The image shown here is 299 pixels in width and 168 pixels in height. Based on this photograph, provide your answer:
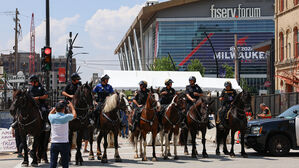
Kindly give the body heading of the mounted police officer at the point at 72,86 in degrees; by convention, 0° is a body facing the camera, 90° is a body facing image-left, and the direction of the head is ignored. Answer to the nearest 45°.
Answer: approximately 315°

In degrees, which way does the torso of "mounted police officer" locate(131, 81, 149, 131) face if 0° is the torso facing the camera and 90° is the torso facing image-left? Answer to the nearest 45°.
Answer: approximately 315°

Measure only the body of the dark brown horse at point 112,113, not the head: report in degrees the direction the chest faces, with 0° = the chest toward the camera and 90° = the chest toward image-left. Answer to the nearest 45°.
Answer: approximately 315°

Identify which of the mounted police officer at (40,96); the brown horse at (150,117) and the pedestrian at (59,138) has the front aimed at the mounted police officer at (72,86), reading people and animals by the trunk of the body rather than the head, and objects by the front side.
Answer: the pedestrian

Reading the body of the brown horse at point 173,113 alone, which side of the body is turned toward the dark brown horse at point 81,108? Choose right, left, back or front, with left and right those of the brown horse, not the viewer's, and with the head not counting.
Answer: right

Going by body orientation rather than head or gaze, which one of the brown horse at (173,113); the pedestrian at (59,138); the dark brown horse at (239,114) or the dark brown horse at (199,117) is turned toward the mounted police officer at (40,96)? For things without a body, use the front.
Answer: the pedestrian

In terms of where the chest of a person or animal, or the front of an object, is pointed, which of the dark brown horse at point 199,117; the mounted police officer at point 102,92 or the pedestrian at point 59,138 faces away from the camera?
the pedestrian

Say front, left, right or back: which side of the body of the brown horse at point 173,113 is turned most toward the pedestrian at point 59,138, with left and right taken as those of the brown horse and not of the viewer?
right

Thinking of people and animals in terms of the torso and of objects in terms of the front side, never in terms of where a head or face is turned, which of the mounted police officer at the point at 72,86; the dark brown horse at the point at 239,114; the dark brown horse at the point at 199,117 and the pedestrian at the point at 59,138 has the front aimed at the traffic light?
the pedestrian

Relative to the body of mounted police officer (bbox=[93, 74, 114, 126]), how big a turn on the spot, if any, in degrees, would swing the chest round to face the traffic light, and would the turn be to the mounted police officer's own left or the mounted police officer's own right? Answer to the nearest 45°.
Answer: approximately 180°

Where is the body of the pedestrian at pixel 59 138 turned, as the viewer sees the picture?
away from the camera

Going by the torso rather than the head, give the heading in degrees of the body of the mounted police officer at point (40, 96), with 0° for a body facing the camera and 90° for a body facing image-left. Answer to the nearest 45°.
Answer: approximately 45°

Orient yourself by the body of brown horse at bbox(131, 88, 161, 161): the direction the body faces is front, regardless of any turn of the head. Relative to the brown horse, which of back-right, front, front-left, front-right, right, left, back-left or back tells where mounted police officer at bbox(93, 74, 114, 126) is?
back-right
